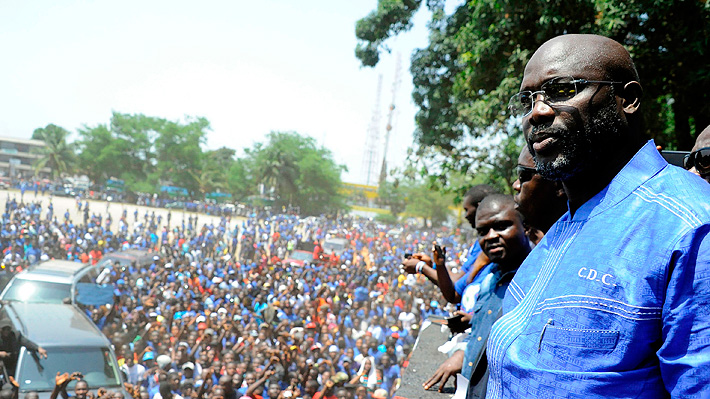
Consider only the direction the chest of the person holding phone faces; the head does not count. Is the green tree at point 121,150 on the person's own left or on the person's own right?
on the person's own right

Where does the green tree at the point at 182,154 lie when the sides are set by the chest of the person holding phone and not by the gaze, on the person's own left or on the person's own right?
on the person's own right

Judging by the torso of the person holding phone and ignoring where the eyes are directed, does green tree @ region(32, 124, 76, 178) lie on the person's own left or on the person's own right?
on the person's own right

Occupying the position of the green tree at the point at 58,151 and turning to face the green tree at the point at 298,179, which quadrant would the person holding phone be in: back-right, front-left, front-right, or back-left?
front-right

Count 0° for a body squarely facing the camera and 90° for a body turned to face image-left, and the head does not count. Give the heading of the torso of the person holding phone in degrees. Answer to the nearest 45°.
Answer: approximately 45°

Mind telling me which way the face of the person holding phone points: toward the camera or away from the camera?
toward the camera

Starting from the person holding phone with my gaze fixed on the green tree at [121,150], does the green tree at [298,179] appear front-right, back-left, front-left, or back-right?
front-right
